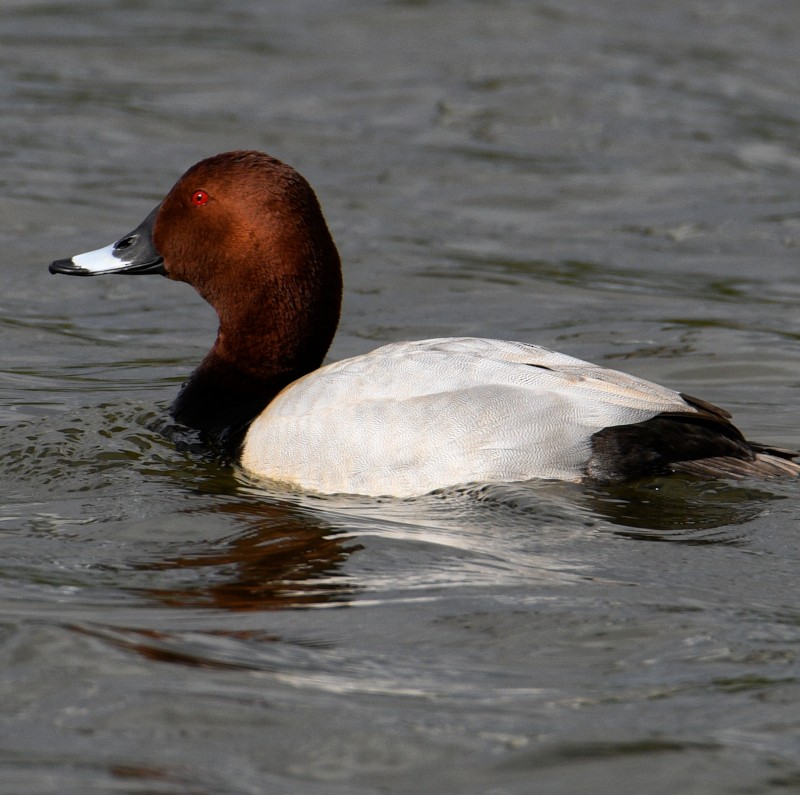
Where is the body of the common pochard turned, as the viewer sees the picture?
to the viewer's left
